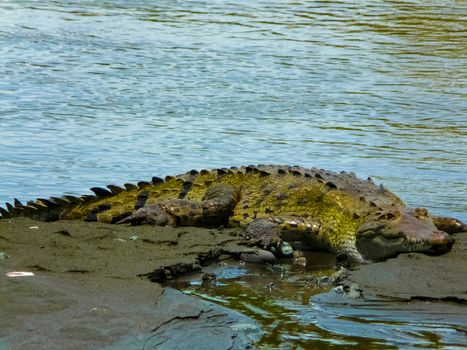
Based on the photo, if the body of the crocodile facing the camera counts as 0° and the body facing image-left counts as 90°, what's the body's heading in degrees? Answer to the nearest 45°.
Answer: approximately 315°

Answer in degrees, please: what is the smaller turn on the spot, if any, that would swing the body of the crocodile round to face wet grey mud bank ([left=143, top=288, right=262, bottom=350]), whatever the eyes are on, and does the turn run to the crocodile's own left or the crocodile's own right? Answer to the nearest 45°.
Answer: approximately 45° to the crocodile's own right
